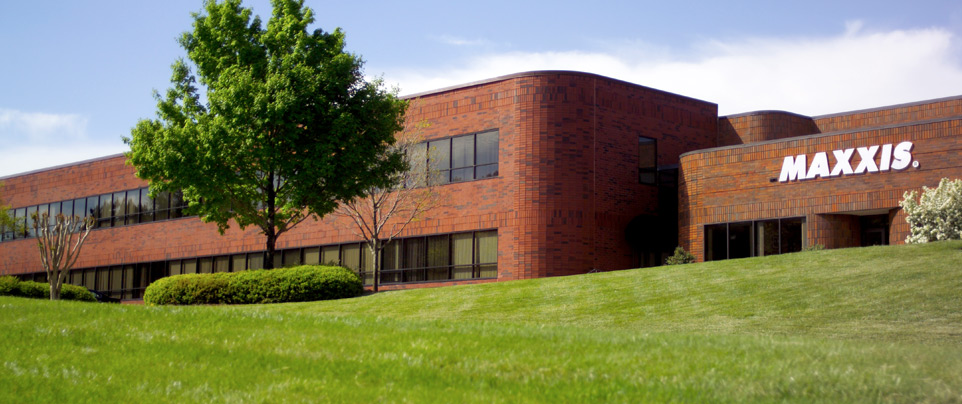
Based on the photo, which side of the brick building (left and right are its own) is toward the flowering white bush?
left

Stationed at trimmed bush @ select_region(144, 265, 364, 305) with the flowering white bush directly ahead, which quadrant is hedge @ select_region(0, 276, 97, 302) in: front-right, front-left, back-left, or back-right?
back-left

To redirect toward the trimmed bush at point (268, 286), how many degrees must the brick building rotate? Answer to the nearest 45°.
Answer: approximately 45° to its right

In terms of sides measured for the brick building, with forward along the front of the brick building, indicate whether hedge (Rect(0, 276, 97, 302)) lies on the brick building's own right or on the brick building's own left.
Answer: on the brick building's own right

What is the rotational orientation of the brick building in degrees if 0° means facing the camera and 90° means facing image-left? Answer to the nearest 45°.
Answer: approximately 45°

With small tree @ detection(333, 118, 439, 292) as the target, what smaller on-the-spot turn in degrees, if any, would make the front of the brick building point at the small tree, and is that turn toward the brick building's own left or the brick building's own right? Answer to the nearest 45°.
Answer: approximately 45° to the brick building's own right
